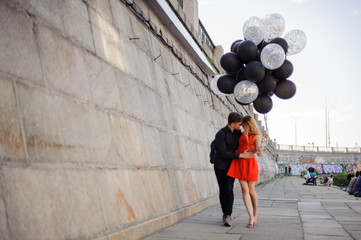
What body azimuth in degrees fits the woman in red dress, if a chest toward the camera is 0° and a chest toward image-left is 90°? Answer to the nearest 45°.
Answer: approximately 45°
